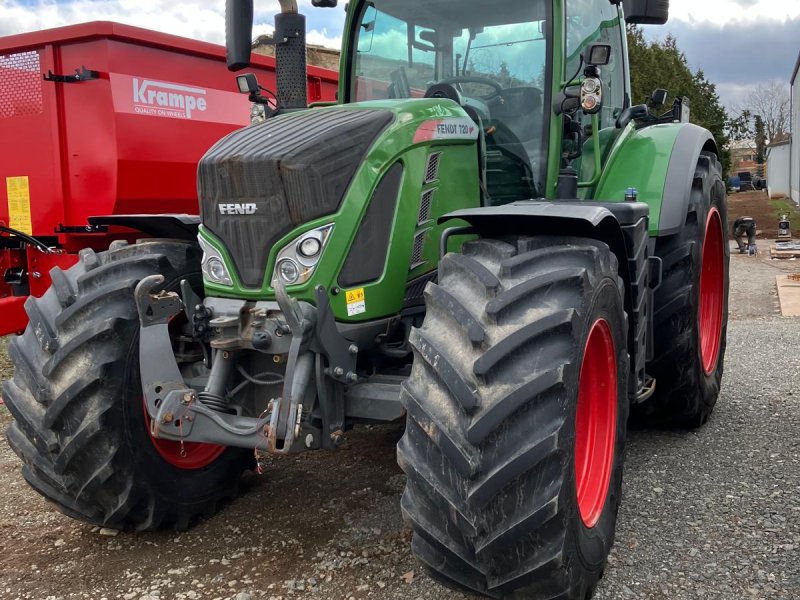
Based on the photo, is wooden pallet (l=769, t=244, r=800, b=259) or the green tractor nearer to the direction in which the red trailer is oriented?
the green tractor

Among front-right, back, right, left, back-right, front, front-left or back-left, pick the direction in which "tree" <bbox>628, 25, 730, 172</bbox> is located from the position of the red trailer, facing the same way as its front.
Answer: back

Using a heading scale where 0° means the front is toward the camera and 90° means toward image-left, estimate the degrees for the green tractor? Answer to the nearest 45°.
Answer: approximately 45°

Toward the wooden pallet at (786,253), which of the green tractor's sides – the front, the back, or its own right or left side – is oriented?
back

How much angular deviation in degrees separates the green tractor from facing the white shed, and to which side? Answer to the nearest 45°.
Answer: approximately 180°

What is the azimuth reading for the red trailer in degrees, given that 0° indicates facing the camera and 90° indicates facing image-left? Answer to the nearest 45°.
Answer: approximately 45°

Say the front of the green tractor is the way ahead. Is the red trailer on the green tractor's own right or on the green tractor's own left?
on the green tractor's own right

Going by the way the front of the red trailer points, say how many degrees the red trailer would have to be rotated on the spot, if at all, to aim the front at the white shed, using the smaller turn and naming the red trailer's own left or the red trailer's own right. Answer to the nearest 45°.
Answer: approximately 180°

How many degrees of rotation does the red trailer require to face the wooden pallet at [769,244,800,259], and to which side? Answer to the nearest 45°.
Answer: approximately 180°
